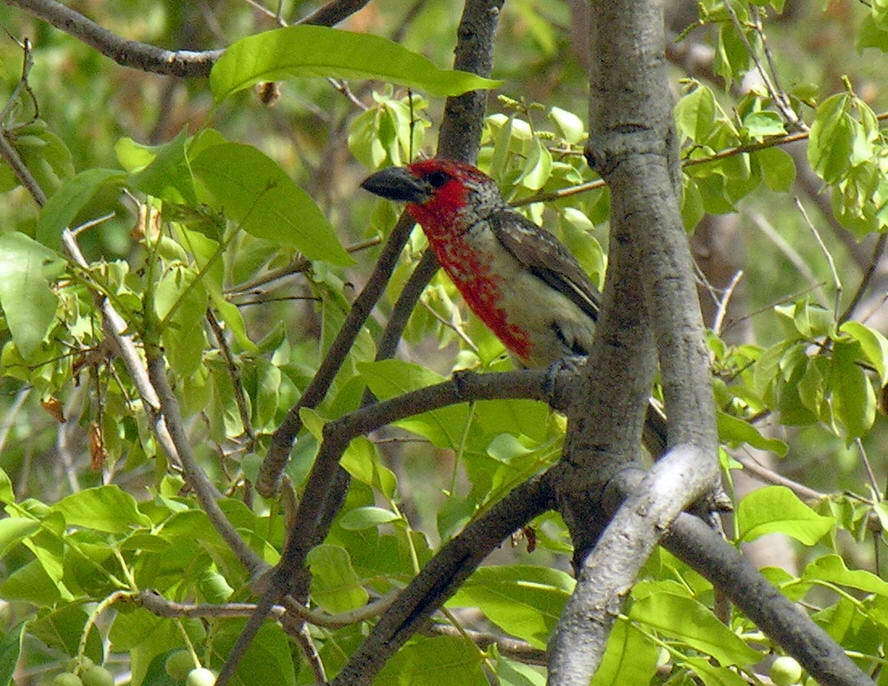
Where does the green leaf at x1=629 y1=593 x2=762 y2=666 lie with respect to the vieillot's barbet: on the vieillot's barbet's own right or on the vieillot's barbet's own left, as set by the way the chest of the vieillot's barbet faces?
on the vieillot's barbet's own left

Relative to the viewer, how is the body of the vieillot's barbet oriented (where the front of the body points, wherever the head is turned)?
to the viewer's left

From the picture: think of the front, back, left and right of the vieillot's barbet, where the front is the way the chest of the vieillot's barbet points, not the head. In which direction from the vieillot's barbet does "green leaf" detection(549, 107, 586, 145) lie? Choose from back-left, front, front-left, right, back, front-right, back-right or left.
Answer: left

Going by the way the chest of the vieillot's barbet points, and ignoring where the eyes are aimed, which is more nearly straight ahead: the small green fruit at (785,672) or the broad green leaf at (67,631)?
the broad green leaf

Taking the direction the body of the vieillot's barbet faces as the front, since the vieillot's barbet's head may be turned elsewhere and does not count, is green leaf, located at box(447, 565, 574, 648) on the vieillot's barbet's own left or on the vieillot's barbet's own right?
on the vieillot's barbet's own left
